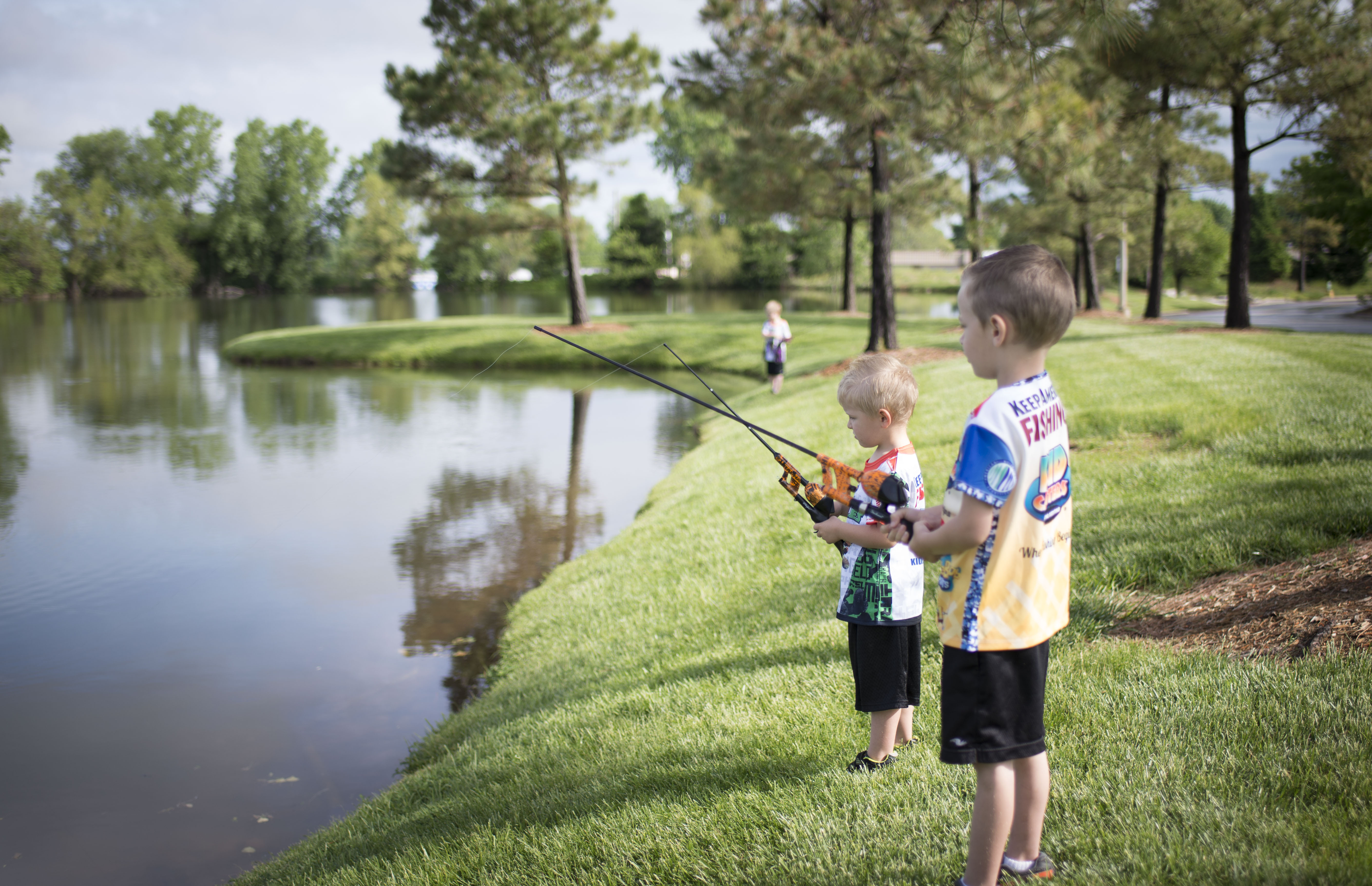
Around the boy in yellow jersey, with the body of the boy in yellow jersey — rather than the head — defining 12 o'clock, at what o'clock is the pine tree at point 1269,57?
The pine tree is roughly at 2 o'clock from the boy in yellow jersey.

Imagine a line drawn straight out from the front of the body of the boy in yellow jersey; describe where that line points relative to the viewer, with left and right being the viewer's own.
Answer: facing away from the viewer and to the left of the viewer

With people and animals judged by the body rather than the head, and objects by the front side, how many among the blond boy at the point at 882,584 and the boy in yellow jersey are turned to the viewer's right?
0

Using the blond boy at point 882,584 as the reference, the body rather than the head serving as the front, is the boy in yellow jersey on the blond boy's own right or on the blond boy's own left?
on the blond boy's own left

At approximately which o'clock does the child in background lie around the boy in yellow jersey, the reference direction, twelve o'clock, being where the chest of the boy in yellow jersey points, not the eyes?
The child in background is roughly at 1 o'clock from the boy in yellow jersey.

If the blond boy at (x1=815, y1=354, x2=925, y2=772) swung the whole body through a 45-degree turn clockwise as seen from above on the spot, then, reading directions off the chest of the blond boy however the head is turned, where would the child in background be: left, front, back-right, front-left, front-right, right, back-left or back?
front-right

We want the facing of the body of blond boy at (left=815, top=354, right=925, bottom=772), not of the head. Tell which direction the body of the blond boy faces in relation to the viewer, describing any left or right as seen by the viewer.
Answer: facing to the left of the viewer
